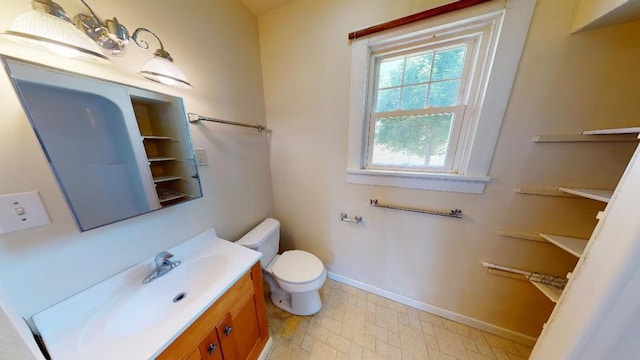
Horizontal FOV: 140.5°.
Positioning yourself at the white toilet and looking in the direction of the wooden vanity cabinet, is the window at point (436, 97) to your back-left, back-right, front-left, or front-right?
back-left

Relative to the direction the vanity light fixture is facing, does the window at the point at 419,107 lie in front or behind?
in front

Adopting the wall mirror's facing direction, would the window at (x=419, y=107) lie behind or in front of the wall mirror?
in front

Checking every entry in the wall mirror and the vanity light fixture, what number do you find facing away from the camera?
0

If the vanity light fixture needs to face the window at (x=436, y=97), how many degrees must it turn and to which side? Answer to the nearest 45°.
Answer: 0° — it already faces it

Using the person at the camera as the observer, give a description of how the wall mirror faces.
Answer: facing the viewer and to the right of the viewer
